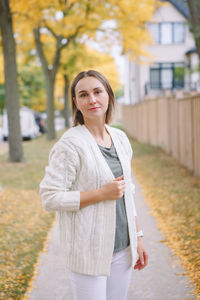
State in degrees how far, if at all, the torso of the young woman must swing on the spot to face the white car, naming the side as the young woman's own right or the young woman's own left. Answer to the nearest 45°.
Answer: approximately 135° to the young woman's own left

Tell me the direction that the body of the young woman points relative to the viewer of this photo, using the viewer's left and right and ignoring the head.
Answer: facing the viewer and to the right of the viewer

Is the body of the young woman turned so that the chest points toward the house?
no

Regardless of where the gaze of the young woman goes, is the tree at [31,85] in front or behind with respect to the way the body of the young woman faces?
behind

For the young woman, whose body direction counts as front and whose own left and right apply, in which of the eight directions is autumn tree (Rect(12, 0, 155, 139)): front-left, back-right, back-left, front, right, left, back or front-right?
back-left

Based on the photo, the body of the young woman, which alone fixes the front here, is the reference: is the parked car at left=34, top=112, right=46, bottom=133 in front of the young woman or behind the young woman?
behind
